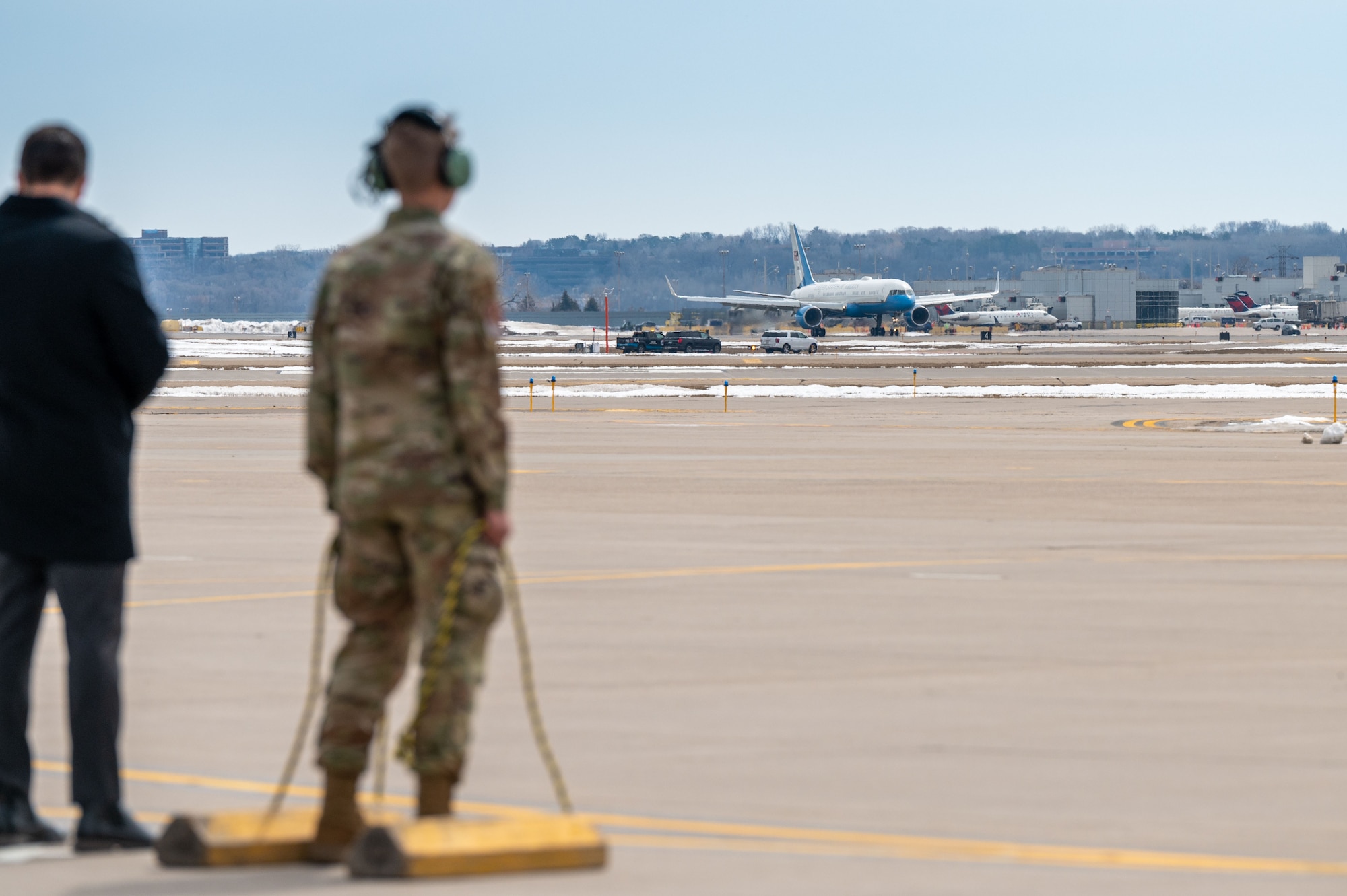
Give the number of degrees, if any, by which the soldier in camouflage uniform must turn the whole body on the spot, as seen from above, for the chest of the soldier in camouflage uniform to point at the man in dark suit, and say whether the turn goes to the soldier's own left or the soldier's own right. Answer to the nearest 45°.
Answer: approximately 45° to the soldier's own left

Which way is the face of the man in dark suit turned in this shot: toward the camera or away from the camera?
away from the camera

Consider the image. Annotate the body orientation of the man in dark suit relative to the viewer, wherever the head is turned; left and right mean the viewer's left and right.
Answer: facing away from the viewer and to the right of the viewer

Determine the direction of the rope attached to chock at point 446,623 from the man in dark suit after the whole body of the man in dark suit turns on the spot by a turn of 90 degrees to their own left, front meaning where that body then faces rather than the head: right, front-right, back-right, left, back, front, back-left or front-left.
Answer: back

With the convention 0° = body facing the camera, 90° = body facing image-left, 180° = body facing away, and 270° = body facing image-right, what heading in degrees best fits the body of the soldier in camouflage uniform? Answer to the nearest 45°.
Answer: approximately 180°

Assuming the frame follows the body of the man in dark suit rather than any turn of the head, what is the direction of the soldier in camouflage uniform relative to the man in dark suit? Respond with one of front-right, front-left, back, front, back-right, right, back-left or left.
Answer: right
